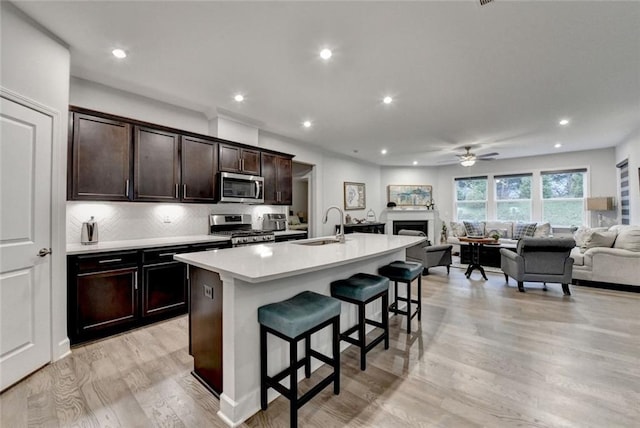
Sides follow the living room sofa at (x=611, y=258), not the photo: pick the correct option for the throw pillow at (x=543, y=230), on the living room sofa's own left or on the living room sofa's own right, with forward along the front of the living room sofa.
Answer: on the living room sofa's own right

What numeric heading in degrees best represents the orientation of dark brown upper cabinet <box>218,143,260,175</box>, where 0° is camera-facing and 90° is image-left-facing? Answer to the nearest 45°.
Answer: approximately 315°

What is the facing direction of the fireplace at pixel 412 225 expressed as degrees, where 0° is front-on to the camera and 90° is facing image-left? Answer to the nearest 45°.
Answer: approximately 0°

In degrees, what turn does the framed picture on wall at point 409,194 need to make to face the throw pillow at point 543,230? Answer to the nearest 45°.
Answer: approximately 90° to its left

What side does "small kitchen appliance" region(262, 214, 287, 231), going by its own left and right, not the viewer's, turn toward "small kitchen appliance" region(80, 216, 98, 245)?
right

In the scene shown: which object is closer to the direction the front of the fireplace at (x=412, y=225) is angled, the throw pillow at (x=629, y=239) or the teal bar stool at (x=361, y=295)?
the teal bar stool

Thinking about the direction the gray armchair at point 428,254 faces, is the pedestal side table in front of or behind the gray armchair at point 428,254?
in front

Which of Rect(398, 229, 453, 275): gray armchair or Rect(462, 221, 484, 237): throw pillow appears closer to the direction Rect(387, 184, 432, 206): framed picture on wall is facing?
the gray armchair

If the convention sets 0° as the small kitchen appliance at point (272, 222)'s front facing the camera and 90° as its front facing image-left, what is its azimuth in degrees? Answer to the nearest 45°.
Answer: approximately 315°

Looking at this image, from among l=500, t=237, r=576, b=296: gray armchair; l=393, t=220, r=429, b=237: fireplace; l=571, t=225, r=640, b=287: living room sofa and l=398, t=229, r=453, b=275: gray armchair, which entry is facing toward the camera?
the fireplace

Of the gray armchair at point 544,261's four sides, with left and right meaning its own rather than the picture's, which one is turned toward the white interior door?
left

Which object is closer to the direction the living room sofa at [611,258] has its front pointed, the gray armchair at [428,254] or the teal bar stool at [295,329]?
the gray armchair

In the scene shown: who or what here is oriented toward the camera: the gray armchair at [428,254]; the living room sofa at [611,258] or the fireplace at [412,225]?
the fireplace
